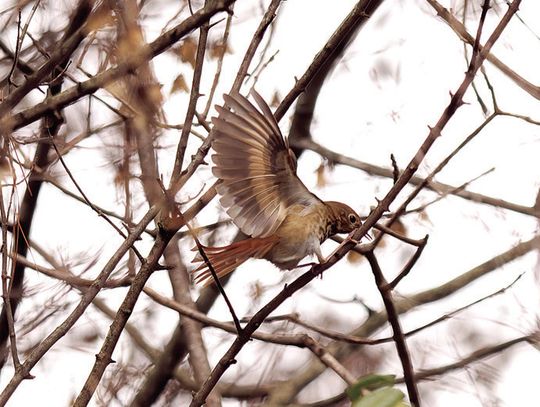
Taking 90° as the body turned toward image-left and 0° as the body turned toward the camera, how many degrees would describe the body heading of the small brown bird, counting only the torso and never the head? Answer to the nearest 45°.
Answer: approximately 270°
